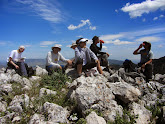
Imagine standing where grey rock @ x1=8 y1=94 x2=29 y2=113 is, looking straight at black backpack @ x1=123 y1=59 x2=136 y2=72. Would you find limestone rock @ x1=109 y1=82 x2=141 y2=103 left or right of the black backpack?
right

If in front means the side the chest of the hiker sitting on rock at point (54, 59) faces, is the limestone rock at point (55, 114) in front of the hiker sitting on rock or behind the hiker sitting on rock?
in front

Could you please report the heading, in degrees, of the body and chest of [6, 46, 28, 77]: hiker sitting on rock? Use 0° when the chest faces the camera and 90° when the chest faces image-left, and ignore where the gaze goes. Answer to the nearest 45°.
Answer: approximately 315°

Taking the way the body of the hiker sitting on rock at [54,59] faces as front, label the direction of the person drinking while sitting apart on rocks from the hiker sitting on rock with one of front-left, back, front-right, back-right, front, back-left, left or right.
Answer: front-left

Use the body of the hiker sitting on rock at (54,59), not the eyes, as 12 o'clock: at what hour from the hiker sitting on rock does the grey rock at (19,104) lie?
The grey rock is roughly at 2 o'clock from the hiker sitting on rock.

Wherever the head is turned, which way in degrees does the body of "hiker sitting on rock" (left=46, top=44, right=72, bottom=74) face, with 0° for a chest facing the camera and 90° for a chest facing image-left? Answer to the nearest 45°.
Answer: approximately 315°

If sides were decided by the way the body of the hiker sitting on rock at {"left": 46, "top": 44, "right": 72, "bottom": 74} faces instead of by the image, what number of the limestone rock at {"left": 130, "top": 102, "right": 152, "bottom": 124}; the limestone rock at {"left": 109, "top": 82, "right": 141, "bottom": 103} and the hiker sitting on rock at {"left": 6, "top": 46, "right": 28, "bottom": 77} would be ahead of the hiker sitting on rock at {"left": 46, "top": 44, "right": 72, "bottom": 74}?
2

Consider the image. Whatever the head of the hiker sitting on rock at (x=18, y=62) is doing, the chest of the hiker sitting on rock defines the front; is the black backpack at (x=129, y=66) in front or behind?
in front

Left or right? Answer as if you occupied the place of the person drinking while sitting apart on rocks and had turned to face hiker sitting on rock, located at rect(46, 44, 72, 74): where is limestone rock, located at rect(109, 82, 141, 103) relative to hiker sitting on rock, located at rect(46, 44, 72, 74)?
left

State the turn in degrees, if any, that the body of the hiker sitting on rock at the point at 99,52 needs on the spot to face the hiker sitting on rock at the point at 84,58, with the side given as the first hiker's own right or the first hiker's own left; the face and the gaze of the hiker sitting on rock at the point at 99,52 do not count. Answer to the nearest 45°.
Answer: approximately 135° to the first hiker's own right

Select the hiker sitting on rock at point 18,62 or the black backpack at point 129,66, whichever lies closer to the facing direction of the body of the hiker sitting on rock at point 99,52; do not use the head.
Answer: the black backpack
